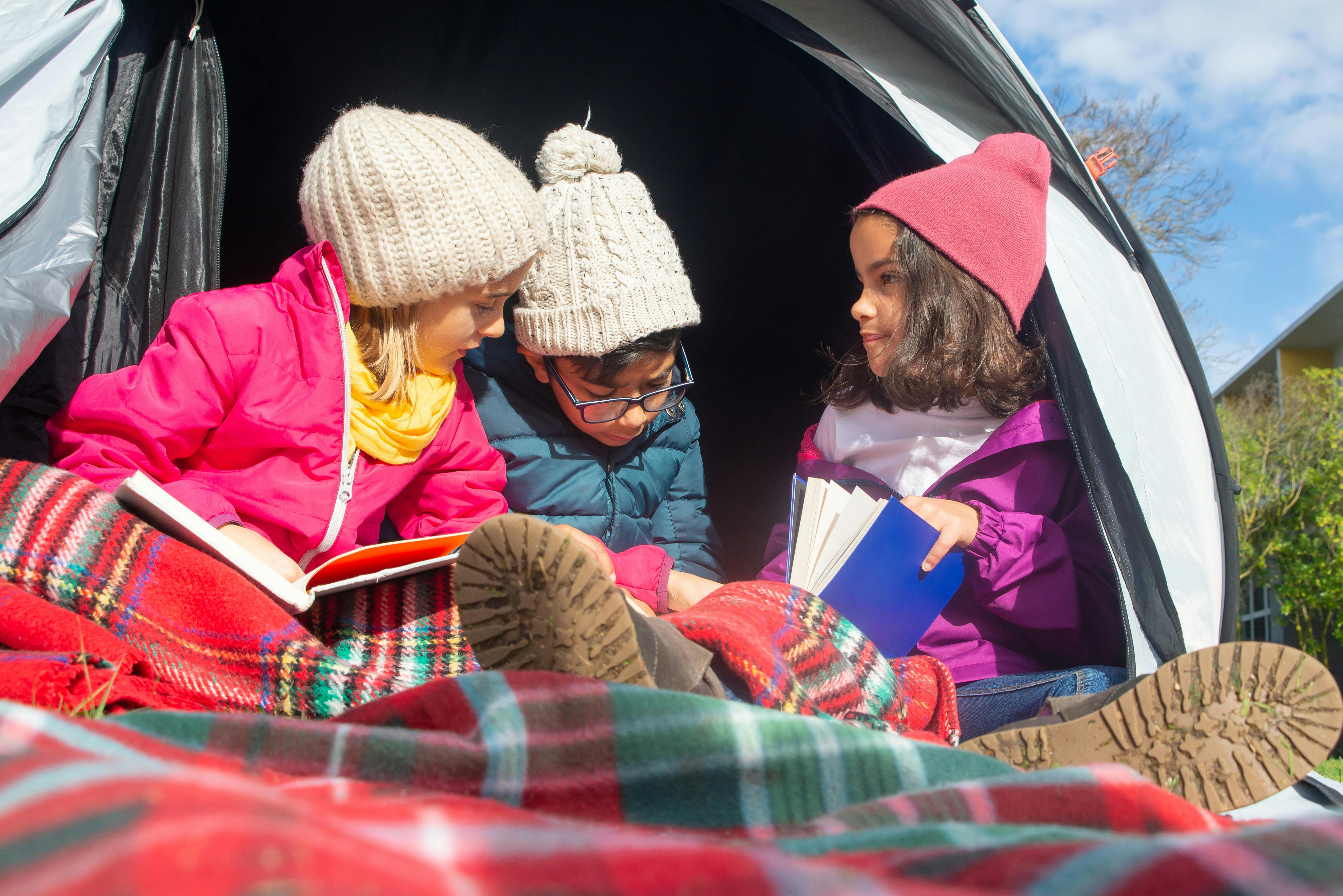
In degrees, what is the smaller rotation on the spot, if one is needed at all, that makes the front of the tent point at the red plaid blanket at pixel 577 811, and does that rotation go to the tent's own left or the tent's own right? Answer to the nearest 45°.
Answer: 0° — it already faces it

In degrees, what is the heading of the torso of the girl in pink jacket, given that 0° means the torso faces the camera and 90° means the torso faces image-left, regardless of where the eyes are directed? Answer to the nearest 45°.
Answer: approximately 315°

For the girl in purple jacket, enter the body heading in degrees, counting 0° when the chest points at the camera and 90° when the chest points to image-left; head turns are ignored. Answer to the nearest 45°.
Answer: approximately 45°

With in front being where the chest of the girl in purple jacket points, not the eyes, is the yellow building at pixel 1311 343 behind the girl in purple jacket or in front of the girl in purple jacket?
behind
